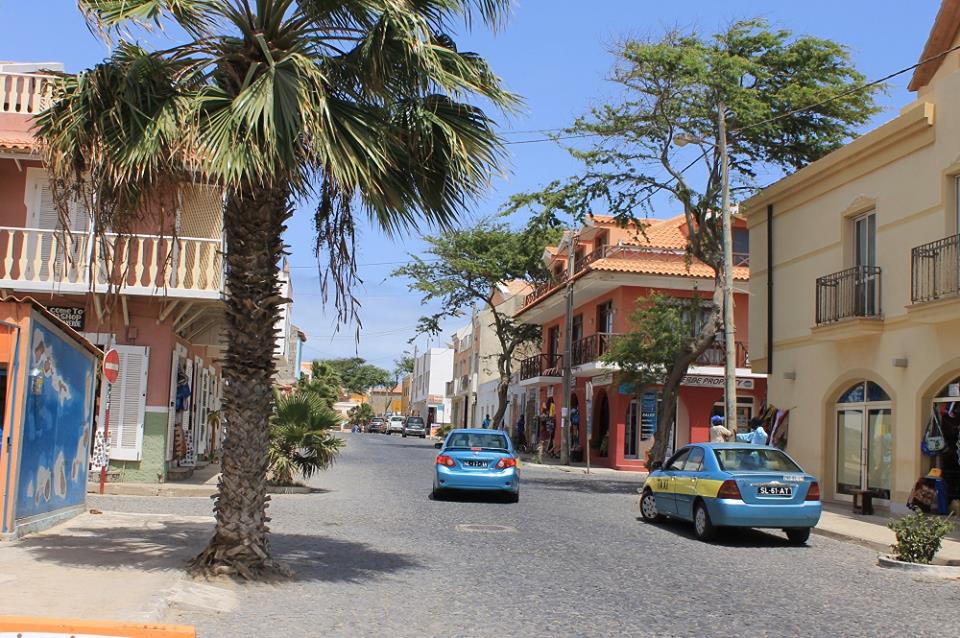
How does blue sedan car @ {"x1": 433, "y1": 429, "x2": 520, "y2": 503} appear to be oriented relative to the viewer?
away from the camera

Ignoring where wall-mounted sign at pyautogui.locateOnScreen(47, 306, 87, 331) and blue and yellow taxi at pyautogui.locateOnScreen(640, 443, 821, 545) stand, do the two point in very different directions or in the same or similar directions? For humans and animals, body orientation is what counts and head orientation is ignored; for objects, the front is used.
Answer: very different directions

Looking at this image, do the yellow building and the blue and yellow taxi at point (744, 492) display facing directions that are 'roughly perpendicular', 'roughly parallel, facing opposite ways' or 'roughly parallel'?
roughly perpendicular

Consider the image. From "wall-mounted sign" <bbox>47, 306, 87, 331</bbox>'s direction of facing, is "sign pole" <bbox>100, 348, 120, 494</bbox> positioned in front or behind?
in front

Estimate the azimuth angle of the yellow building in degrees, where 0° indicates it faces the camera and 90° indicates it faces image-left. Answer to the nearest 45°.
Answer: approximately 45°

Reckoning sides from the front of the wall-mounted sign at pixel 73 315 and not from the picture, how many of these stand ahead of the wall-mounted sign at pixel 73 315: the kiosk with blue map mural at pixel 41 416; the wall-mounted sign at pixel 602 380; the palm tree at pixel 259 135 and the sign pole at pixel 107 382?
3

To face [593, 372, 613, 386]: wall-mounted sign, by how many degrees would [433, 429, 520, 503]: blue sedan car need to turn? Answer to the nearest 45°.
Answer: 0° — it already faces it

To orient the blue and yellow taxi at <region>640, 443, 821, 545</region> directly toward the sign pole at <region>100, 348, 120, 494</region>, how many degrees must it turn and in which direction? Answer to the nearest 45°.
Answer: approximately 45° to its left
